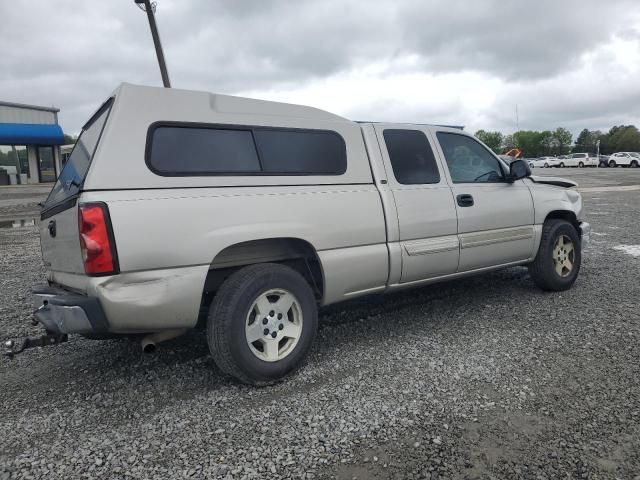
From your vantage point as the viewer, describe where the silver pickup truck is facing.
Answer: facing away from the viewer and to the right of the viewer

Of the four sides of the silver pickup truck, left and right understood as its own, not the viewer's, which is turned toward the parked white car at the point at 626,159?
front

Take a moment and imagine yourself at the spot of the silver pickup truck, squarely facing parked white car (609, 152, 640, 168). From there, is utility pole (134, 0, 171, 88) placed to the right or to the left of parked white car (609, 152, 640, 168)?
left

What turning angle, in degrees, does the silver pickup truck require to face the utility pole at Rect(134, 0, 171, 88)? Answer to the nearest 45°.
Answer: approximately 45° to its left

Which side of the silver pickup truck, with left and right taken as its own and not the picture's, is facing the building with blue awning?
left

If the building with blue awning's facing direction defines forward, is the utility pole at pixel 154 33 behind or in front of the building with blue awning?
in front

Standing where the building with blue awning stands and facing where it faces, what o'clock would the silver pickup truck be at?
The silver pickup truck is roughly at 12 o'clock from the building with blue awning.

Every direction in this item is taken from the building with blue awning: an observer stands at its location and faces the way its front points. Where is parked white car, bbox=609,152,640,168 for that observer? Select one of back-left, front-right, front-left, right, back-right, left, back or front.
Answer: left

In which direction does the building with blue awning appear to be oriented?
toward the camera

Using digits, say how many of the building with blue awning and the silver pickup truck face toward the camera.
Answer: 1
